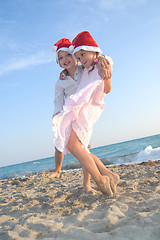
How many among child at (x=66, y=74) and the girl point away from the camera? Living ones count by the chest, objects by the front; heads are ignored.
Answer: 0

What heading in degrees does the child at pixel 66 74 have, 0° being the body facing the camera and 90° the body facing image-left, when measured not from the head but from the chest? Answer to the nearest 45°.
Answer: approximately 0°
